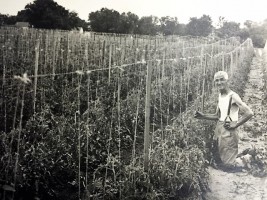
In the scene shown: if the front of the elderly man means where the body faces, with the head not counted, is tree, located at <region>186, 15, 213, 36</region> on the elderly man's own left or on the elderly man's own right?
on the elderly man's own right

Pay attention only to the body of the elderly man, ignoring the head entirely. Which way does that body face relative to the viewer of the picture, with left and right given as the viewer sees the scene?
facing the viewer and to the left of the viewer

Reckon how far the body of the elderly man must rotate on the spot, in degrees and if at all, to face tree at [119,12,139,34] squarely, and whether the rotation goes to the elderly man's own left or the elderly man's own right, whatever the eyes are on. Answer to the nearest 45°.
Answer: approximately 135° to the elderly man's own right

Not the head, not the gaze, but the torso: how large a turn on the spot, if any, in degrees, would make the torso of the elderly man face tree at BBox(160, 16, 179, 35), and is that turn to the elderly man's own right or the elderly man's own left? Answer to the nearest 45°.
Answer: approximately 135° to the elderly man's own right

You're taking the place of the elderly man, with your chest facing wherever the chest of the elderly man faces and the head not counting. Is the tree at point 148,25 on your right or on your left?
on your right

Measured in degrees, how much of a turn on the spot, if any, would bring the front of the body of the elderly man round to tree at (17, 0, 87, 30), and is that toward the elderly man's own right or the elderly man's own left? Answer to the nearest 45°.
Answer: approximately 90° to the elderly man's own right

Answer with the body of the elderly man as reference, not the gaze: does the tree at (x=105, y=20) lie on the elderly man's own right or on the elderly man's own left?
on the elderly man's own right
